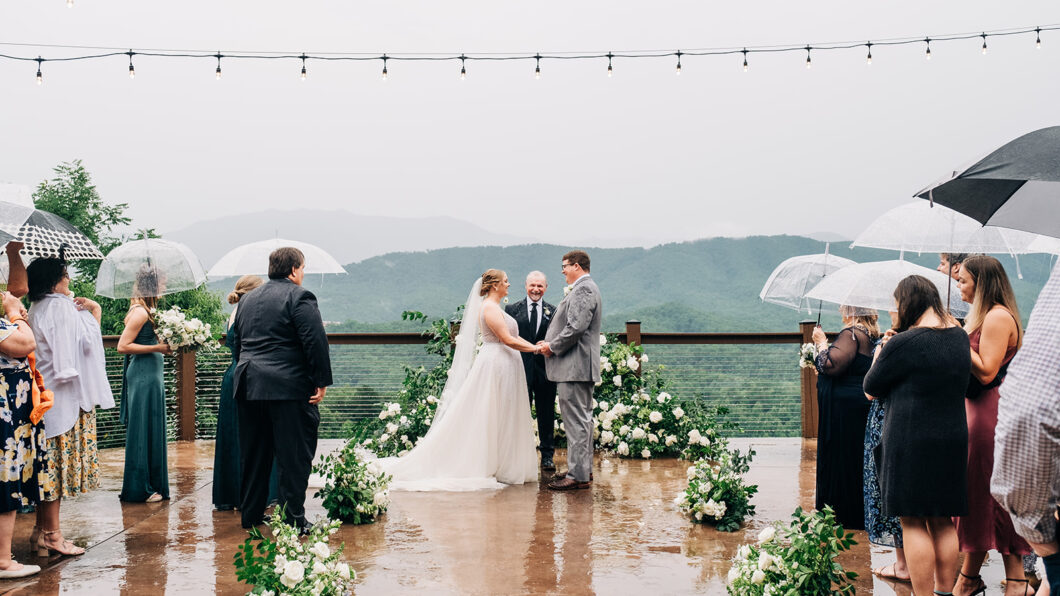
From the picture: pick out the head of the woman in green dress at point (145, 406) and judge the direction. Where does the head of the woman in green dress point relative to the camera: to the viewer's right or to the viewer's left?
to the viewer's right

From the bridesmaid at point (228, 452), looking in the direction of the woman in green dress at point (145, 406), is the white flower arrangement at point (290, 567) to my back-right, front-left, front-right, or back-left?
back-left

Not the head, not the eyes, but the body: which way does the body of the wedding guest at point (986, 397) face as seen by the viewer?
to the viewer's left

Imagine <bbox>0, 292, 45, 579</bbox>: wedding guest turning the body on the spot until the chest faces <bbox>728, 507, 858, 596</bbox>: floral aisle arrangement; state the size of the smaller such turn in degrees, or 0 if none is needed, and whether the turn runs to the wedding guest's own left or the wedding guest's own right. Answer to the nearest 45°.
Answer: approximately 45° to the wedding guest's own right

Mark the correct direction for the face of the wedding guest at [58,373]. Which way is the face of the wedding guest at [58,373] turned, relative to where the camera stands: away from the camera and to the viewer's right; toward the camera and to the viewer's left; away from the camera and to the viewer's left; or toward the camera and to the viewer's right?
away from the camera and to the viewer's right

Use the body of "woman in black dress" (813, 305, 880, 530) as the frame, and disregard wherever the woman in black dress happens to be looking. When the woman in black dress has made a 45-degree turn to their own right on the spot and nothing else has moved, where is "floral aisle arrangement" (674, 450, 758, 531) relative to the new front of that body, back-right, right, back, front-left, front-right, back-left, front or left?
front-left

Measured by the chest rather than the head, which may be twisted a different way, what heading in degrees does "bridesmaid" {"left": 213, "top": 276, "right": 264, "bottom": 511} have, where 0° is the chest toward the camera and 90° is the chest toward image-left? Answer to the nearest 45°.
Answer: approximately 270°

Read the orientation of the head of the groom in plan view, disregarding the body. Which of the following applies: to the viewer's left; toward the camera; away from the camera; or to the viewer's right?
to the viewer's left

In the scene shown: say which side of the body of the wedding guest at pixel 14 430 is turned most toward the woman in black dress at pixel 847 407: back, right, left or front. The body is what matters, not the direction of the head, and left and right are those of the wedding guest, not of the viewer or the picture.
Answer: front

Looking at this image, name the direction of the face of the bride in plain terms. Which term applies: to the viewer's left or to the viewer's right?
to the viewer's right

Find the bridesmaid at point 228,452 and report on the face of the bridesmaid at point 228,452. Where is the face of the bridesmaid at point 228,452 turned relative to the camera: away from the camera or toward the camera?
away from the camera

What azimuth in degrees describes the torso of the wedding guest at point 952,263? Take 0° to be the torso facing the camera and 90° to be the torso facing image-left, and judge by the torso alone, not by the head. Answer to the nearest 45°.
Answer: approximately 90°

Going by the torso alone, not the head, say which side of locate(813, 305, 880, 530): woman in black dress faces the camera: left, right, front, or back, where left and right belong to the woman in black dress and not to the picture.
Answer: left

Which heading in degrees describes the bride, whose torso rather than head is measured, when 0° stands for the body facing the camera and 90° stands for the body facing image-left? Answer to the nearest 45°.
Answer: approximately 270°

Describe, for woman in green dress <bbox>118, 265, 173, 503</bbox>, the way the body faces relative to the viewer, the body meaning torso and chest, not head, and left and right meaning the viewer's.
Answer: facing to the right of the viewer

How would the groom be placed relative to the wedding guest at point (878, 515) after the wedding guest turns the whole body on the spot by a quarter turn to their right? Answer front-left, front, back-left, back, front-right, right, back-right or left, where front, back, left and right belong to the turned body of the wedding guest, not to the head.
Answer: front-left
